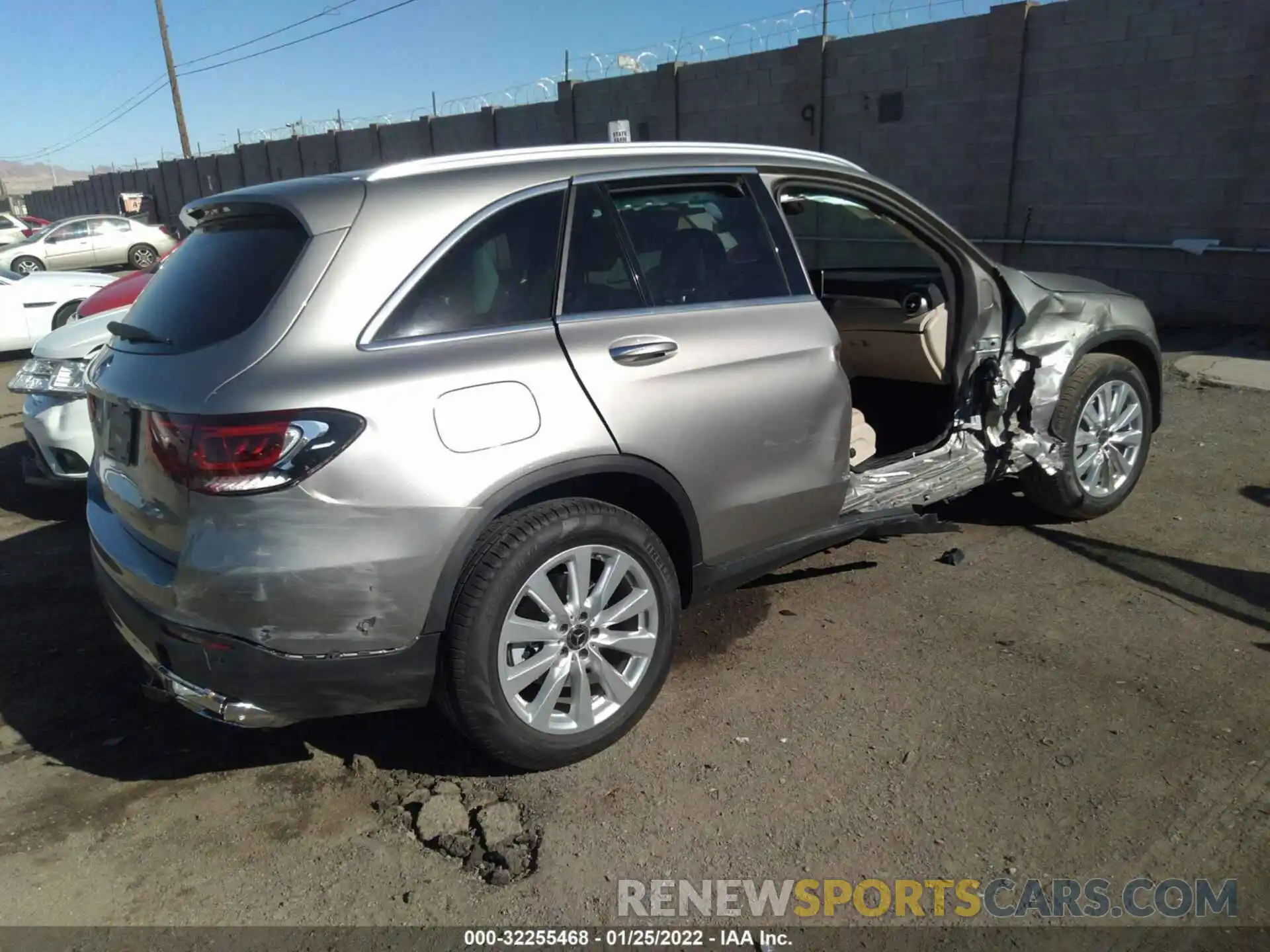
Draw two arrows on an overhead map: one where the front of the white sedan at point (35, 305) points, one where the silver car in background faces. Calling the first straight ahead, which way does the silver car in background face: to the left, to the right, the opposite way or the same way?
the opposite way

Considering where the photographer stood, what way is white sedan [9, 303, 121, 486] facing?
facing the viewer and to the left of the viewer

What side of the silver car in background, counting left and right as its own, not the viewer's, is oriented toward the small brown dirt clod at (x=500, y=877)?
left

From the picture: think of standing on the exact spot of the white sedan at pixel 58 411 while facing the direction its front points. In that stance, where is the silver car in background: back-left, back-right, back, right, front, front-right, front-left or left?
back-right

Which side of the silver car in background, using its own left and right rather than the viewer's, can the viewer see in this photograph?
left

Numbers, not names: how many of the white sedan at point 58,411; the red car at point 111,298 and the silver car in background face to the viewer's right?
0

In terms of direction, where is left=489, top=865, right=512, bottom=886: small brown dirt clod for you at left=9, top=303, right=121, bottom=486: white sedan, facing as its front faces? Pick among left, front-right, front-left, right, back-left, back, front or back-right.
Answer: front-left

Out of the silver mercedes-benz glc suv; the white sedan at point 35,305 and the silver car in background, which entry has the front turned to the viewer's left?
the silver car in background

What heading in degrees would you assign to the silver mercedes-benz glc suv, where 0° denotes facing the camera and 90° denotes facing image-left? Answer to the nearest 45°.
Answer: approximately 225°

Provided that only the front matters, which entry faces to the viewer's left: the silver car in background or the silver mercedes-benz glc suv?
the silver car in background

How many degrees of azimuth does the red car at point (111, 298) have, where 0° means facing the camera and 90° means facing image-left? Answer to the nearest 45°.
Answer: approximately 45°

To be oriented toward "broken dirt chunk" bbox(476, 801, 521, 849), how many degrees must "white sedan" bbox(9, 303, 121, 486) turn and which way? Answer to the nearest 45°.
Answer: approximately 45° to its left

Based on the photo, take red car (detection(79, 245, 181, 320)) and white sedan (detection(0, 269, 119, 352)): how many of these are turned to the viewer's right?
1

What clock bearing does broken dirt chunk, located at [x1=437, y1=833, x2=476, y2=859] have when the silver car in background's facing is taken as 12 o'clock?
The broken dirt chunk is roughly at 9 o'clock from the silver car in background.

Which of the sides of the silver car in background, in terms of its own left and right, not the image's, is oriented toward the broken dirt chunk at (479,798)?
left

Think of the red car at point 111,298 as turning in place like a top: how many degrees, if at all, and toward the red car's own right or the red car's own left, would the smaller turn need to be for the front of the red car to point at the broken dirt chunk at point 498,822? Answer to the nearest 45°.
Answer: approximately 45° to the red car's own left

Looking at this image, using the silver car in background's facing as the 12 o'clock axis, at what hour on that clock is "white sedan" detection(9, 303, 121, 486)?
The white sedan is roughly at 9 o'clock from the silver car in background.

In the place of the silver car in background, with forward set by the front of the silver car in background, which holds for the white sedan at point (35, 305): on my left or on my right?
on my left
